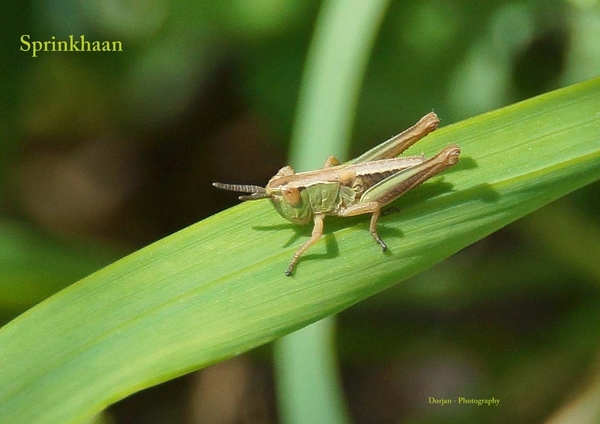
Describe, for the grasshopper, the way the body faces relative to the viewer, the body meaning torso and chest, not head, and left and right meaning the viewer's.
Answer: facing to the left of the viewer
